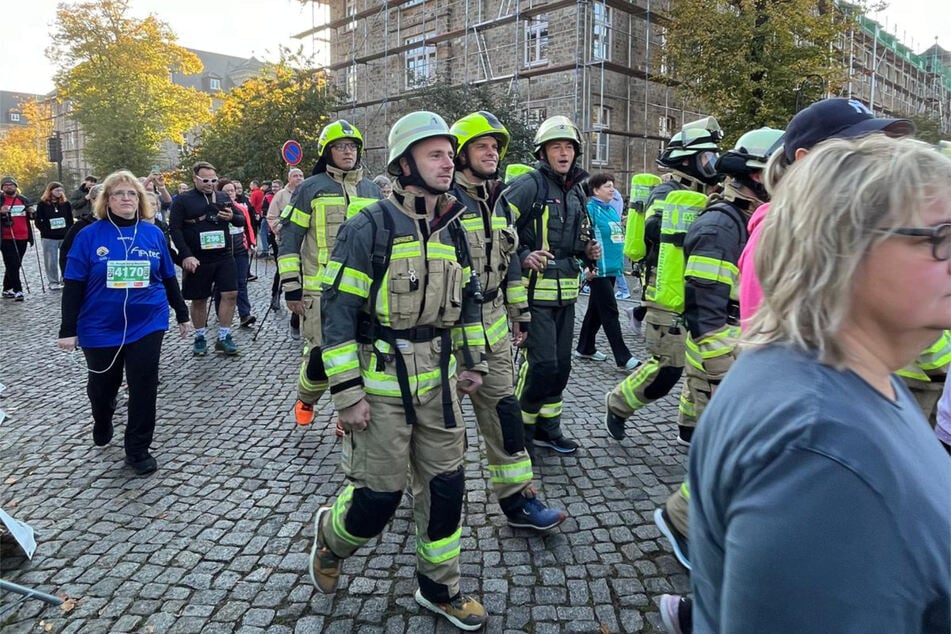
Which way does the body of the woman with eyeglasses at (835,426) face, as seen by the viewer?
to the viewer's right

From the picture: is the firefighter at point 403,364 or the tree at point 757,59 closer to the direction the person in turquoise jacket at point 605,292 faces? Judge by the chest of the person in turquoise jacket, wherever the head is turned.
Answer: the firefighter

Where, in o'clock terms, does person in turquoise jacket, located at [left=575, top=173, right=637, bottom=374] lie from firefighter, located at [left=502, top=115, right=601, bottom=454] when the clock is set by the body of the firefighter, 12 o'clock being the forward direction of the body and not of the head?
The person in turquoise jacket is roughly at 8 o'clock from the firefighter.

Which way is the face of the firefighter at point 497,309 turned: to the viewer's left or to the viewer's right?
to the viewer's right

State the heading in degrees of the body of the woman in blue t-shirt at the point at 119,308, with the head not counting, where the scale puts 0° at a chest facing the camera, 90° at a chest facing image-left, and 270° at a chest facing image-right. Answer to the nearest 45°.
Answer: approximately 0°

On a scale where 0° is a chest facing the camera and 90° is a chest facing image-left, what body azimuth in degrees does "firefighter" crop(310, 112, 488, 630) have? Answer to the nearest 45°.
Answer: approximately 315°

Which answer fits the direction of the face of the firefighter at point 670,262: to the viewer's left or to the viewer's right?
to the viewer's right

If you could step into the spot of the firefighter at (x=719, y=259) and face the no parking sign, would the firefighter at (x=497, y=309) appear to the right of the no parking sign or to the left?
left

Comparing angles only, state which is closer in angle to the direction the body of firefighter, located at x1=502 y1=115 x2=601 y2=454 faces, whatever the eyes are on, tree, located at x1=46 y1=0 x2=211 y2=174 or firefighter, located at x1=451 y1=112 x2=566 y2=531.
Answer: the firefighter
